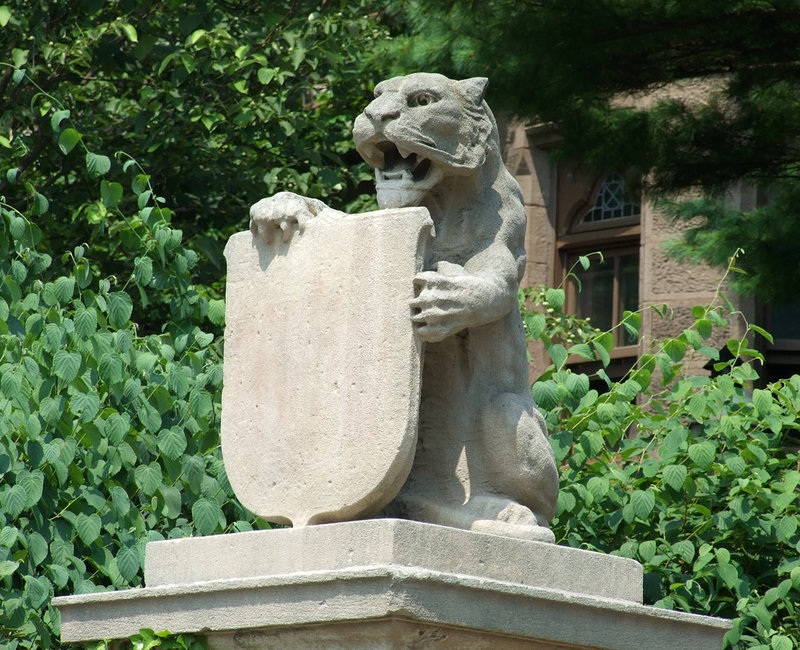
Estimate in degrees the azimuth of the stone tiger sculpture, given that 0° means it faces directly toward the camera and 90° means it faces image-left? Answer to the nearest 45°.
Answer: approximately 45°

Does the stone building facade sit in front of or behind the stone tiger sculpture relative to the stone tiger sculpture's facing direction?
behind
